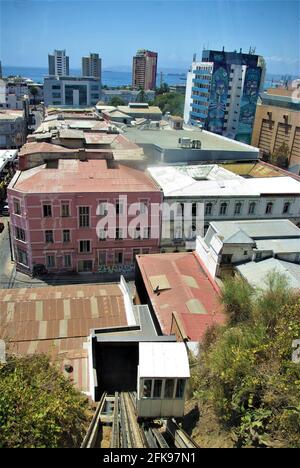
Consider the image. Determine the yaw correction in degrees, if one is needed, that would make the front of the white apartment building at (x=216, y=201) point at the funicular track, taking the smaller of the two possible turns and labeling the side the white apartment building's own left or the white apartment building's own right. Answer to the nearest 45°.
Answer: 0° — it already faces it

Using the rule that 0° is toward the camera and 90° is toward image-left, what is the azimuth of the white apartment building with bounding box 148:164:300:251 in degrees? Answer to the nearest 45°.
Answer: approximately 0°

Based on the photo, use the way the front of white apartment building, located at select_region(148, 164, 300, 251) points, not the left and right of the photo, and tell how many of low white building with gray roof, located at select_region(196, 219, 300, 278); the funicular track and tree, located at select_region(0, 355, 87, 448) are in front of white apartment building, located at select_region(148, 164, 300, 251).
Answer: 3

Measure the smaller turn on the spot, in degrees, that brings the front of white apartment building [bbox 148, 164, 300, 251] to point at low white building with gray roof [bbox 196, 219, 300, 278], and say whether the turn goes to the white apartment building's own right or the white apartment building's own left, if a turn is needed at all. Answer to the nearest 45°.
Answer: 0° — it already faces it

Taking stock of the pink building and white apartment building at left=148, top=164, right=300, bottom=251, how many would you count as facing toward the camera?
2

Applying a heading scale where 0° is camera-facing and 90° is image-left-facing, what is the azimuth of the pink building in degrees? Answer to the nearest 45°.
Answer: approximately 0°

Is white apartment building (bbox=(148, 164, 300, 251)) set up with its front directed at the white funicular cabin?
yes

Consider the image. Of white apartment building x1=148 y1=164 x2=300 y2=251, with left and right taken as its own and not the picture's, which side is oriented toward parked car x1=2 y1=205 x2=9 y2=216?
right

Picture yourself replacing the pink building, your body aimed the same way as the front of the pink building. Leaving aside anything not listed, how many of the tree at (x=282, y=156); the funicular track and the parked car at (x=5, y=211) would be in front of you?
1

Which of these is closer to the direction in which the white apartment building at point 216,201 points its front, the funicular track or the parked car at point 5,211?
the funicular track
